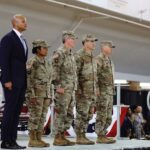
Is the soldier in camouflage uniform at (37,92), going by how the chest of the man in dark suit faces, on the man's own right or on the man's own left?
on the man's own left

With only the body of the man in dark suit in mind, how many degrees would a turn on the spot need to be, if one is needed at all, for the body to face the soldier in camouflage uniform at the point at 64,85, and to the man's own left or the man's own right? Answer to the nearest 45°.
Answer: approximately 45° to the man's own left

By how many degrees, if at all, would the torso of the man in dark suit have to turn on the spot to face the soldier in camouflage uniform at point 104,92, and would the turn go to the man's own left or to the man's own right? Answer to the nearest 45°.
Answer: approximately 45° to the man's own left

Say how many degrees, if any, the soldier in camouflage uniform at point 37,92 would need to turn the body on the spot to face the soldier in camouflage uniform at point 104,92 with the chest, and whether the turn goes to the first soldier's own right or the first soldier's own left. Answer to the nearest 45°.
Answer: approximately 90° to the first soldier's own left

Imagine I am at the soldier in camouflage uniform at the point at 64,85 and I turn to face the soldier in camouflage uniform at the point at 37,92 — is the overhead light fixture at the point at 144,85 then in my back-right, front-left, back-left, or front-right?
back-right

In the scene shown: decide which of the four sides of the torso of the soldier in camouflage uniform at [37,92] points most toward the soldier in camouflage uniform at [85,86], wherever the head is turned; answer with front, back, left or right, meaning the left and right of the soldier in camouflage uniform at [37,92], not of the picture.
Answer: left

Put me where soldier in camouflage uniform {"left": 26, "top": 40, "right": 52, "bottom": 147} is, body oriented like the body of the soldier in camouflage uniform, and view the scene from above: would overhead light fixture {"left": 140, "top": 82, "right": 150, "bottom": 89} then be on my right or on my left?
on my left

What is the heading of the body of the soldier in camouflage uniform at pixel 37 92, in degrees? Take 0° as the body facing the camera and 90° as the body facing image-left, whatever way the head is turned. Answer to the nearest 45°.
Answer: approximately 315°
